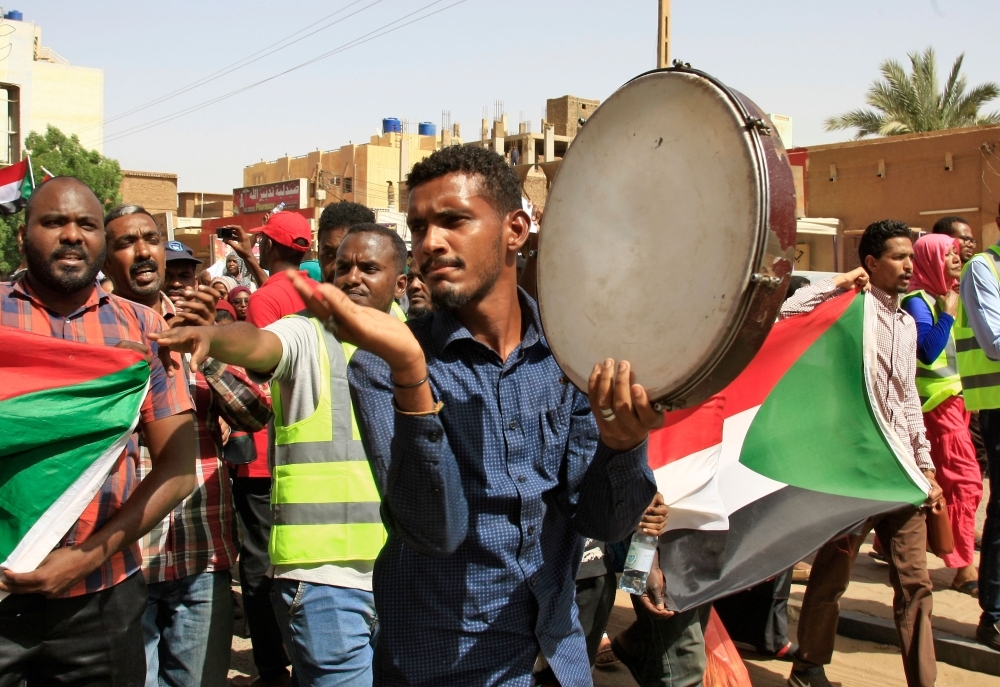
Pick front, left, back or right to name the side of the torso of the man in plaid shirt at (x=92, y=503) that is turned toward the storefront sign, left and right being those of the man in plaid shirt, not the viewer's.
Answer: back

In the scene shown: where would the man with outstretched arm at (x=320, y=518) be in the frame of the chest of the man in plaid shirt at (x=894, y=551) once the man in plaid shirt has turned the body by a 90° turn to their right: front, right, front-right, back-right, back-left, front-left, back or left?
front

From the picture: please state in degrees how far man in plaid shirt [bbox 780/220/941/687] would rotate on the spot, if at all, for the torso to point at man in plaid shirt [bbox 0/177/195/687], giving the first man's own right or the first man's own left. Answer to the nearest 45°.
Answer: approximately 90° to the first man's own right

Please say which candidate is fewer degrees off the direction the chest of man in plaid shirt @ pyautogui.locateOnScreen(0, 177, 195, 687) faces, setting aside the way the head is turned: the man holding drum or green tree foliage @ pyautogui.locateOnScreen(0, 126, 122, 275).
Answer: the man holding drum

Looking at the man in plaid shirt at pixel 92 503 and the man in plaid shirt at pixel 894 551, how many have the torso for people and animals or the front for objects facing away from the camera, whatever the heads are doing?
0

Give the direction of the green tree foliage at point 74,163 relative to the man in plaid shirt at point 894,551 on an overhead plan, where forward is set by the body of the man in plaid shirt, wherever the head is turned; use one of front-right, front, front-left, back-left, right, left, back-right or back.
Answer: back

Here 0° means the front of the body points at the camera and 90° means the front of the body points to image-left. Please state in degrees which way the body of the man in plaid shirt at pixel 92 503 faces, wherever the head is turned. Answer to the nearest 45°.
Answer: approximately 0°
